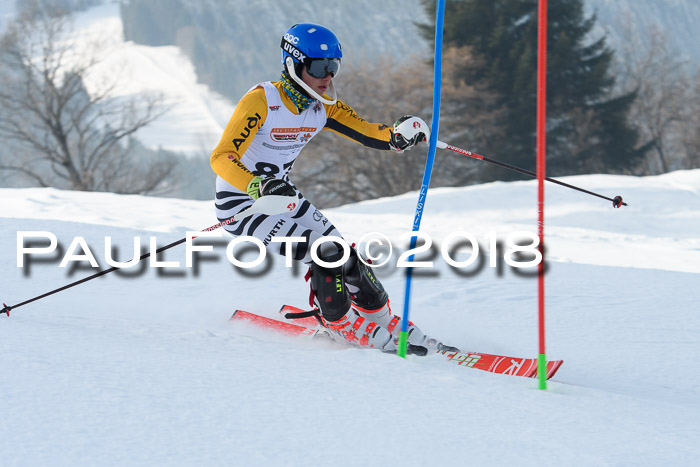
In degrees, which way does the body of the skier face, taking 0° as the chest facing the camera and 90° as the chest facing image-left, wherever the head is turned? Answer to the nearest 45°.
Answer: approximately 315°

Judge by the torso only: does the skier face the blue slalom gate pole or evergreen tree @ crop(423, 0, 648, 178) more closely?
the blue slalom gate pole

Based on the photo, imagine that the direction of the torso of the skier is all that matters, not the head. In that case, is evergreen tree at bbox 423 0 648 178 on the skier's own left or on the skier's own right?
on the skier's own left

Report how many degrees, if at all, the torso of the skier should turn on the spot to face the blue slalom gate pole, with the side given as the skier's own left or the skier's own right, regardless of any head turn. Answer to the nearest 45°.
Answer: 0° — they already face it

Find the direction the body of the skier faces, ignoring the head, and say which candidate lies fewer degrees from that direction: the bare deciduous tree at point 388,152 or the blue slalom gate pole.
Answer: the blue slalom gate pole
